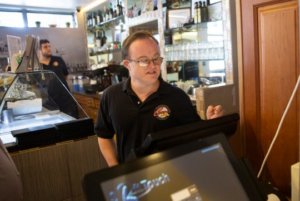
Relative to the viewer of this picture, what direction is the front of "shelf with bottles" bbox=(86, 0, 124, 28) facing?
facing the viewer and to the left of the viewer

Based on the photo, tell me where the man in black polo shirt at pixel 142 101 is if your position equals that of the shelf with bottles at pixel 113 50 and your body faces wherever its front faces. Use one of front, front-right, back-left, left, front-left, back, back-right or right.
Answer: front-left

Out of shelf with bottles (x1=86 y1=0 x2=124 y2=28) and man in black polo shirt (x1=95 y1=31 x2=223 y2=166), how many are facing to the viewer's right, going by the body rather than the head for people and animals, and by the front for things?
0

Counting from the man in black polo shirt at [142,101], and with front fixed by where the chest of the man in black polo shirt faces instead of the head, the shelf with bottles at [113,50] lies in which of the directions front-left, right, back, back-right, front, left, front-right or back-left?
back

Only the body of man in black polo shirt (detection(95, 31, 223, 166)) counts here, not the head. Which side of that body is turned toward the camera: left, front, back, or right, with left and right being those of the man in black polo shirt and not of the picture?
front

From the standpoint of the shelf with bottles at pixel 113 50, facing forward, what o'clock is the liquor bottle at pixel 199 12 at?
The liquor bottle is roughly at 10 o'clock from the shelf with bottles.

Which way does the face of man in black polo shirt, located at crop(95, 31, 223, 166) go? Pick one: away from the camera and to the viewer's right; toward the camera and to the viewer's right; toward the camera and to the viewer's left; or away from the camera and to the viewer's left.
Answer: toward the camera and to the viewer's right
